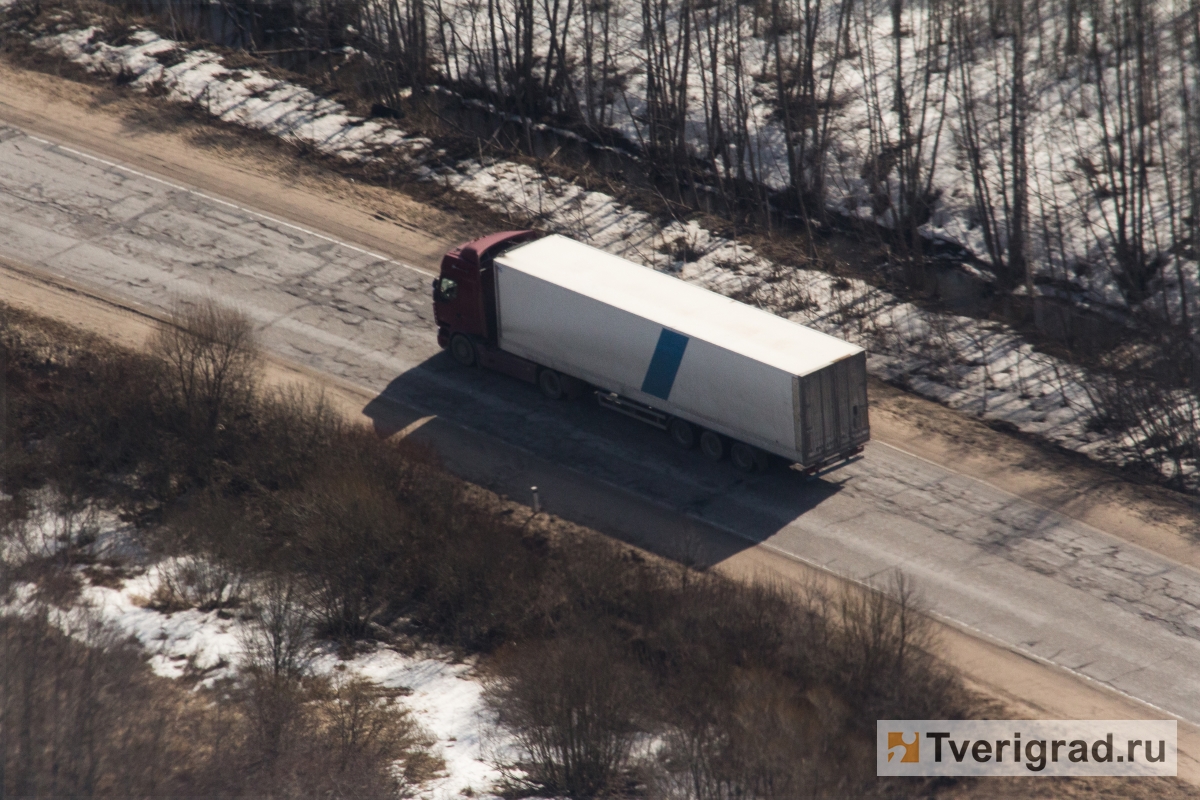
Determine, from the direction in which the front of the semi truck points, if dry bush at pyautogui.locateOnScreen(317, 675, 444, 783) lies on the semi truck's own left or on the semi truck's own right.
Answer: on the semi truck's own left

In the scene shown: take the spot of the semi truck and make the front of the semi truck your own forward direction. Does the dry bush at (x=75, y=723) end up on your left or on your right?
on your left

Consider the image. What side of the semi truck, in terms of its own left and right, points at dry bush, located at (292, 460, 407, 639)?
left

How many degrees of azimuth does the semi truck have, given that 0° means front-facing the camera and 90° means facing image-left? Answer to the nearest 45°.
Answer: approximately 135°

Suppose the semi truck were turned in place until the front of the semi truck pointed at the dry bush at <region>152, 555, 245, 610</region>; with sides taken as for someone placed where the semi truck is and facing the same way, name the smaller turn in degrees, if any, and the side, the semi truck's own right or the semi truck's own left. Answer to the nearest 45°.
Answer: approximately 90° to the semi truck's own left

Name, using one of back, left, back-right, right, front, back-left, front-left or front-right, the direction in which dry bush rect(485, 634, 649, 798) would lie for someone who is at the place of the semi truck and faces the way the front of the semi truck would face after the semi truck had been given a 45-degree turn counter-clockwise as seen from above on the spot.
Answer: left

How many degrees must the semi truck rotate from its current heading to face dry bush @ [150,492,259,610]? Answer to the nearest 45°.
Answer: approximately 90° to its left
